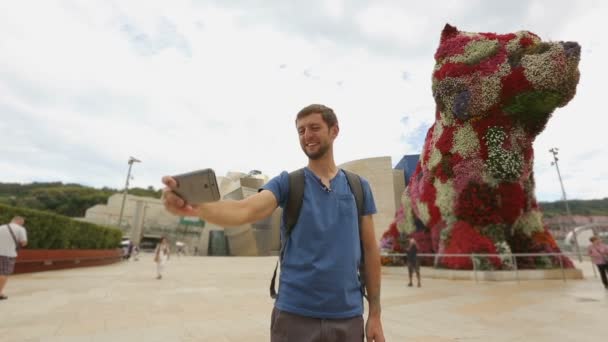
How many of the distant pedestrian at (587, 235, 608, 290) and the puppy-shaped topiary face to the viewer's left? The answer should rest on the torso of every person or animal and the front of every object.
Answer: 1

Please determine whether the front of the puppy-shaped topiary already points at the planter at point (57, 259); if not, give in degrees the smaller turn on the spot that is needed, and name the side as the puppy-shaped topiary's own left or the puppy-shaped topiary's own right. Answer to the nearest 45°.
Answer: approximately 135° to the puppy-shaped topiary's own right

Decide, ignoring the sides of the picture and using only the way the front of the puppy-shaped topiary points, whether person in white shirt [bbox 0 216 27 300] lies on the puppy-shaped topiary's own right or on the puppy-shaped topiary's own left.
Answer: on the puppy-shaped topiary's own right

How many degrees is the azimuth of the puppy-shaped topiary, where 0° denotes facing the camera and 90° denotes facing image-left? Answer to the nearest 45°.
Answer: approximately 315°

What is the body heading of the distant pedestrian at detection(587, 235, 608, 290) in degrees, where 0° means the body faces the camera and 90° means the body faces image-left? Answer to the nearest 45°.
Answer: approximately 90°

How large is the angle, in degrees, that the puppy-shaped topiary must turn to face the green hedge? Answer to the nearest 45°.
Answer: approximately 135° to its right

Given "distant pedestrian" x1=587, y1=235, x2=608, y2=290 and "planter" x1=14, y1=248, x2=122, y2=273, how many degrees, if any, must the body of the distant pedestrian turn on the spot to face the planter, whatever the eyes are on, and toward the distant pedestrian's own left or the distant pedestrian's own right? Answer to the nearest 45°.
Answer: approximately 45° to the distant pedestrian's own left
